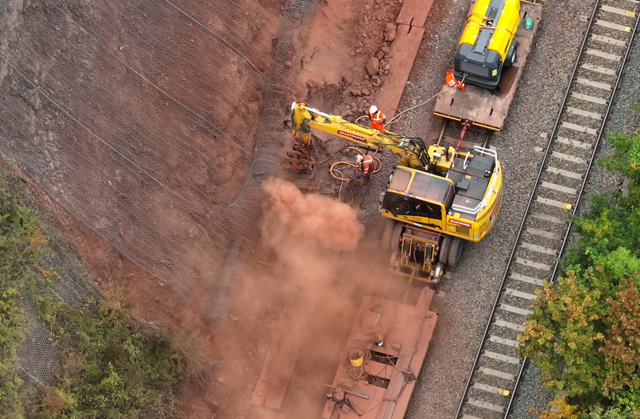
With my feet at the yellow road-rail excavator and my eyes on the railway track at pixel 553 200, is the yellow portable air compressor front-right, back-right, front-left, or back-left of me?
front-left

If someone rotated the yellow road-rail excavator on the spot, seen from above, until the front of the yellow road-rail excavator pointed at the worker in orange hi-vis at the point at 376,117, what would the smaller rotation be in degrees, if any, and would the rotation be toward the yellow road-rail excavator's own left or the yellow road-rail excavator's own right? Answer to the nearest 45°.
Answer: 0° — it already faces them

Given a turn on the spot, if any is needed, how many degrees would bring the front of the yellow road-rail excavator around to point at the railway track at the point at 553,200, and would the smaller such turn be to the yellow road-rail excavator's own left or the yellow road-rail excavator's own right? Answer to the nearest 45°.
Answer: approximately 180°

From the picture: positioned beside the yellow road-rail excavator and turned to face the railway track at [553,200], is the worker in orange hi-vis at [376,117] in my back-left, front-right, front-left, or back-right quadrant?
back-left

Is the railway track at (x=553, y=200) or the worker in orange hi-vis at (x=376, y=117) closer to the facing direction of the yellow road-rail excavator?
the worker in orange hi-vis

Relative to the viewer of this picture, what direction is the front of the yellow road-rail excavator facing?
facing to the left of the viewer
